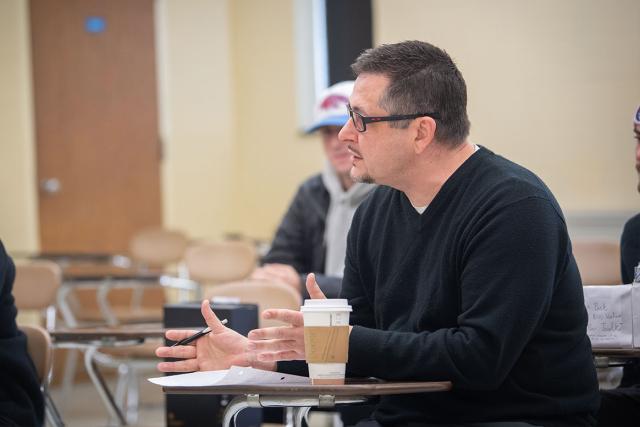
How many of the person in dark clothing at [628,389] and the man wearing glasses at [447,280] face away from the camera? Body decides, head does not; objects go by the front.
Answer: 0

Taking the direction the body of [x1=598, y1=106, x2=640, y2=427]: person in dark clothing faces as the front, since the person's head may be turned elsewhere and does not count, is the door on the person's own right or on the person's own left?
on the person's own right

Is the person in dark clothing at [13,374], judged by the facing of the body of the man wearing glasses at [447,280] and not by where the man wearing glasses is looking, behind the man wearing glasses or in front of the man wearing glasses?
in front

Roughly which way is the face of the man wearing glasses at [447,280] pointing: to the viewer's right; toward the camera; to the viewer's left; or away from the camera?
to the viewer's left

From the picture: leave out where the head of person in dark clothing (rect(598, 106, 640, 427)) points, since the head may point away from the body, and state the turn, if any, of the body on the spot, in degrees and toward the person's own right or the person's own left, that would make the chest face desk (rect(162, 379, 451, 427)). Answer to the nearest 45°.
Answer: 0° — they already face it

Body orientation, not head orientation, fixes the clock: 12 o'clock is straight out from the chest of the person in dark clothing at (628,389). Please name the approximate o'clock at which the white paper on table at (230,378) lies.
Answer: The white paper on table is roughly at 12 o'clock from the person in dark clothing.

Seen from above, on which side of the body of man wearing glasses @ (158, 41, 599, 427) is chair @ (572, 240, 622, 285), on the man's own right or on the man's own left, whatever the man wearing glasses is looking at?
on the man's own right

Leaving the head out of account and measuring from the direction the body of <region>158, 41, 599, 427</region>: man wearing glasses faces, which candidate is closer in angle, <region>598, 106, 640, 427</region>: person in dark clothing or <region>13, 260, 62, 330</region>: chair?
the chair

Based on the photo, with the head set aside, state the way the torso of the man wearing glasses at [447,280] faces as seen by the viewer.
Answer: to the viewer's left

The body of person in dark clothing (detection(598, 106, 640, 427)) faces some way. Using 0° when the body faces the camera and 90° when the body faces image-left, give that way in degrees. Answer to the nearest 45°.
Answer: approximately 45°

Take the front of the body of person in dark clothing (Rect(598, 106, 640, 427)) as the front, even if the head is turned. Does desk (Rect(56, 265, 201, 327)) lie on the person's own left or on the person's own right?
on the person's own right
